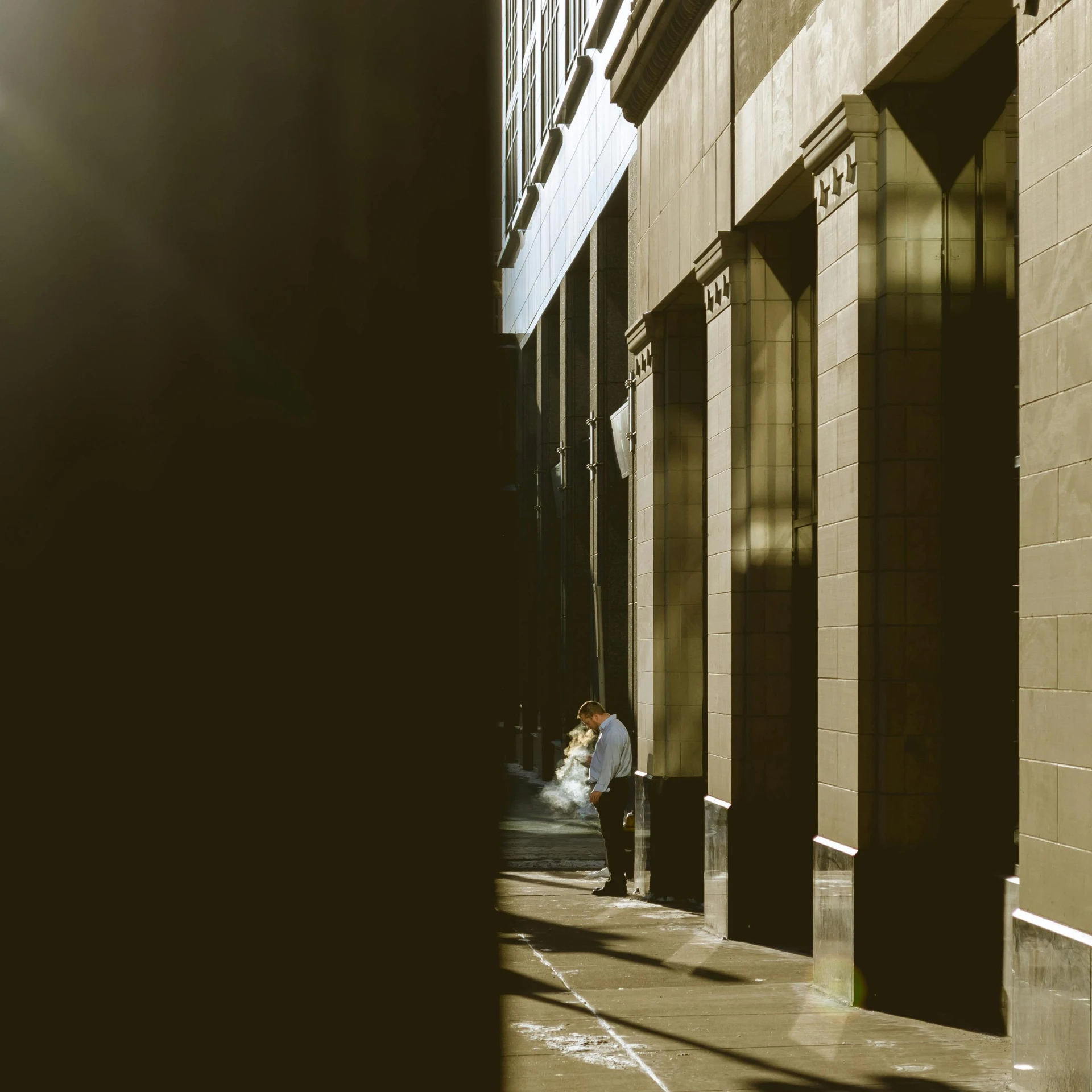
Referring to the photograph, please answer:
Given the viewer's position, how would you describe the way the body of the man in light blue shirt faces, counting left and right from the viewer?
facing to the left of the viewer
